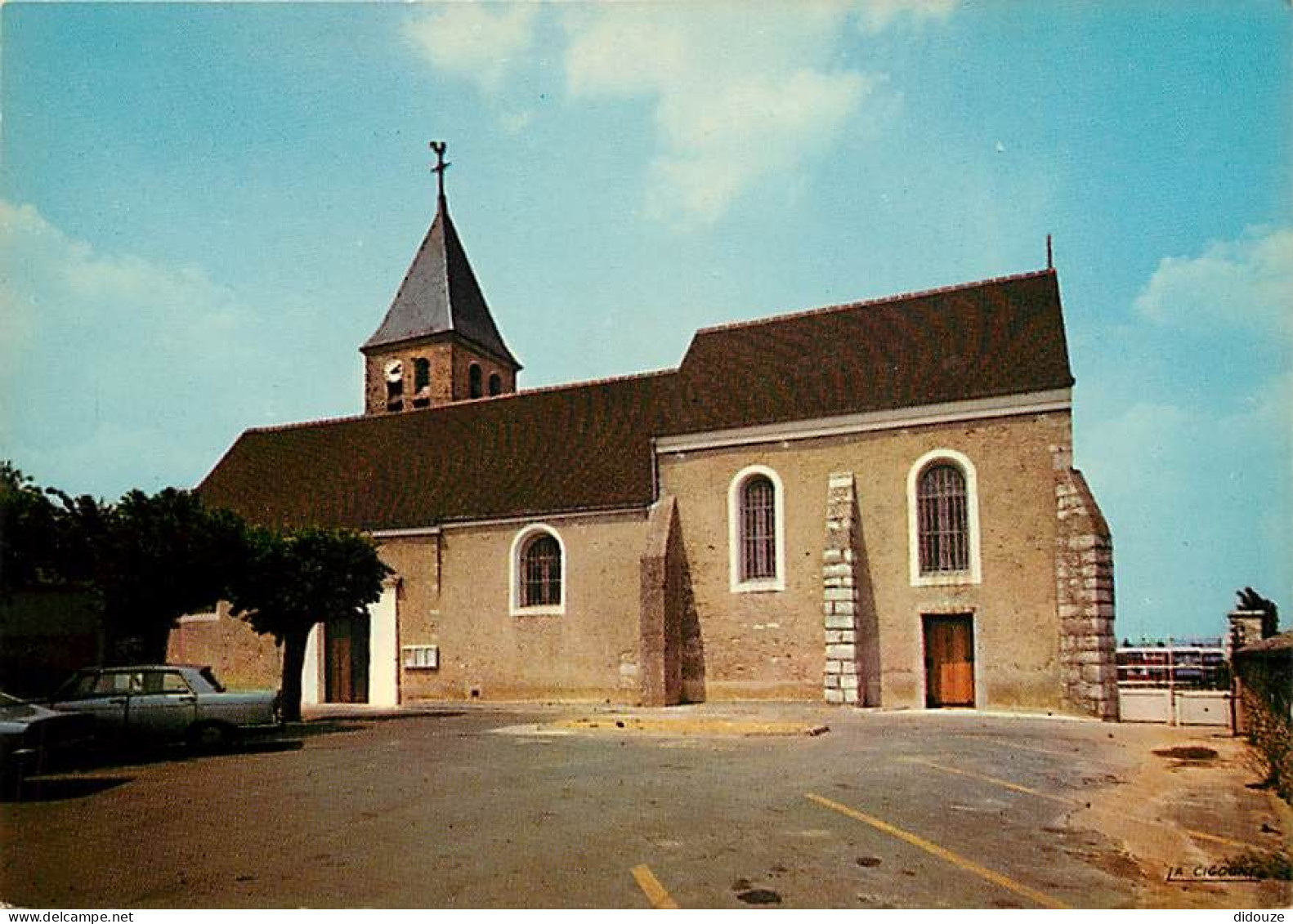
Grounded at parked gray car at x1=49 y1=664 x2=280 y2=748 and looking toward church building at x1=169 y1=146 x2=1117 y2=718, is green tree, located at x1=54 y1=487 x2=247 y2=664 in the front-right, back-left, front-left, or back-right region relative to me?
front-left

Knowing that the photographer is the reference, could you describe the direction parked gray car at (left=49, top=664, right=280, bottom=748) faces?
facing to the left of the viewer

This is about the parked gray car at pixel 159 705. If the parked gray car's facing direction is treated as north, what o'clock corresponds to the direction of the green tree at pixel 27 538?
The green tree is roughly at 2 o'clock from the parked gray car.

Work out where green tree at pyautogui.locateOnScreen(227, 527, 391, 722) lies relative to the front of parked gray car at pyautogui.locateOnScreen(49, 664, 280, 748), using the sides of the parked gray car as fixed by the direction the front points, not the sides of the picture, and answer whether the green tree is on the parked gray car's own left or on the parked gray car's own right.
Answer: on the parked gray car's own right

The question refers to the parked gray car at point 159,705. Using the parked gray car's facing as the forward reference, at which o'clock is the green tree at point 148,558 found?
The green tree is roughly at 3 o'clock from the parked gray car.

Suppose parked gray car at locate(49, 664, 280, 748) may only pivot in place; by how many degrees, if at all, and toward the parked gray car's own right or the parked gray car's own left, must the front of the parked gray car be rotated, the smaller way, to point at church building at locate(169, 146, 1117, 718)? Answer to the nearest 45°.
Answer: approximately 135° to the parked gray car's own right
